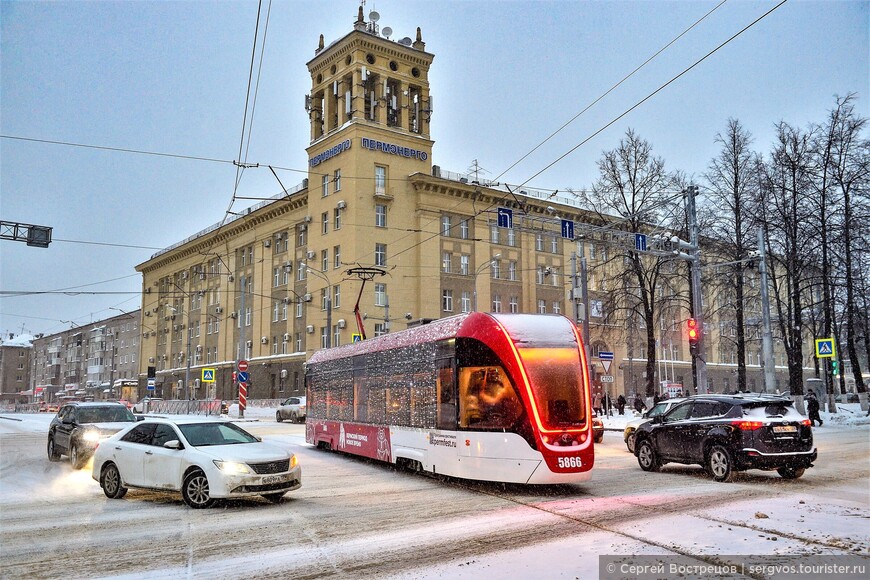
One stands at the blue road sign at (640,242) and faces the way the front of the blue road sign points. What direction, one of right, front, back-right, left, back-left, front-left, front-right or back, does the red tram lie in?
front

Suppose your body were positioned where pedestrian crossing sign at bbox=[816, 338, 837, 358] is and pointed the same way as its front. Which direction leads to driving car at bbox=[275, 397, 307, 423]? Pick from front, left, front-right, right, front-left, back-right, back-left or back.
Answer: right

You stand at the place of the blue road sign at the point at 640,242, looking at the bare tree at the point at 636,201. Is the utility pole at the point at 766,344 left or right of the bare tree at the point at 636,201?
right

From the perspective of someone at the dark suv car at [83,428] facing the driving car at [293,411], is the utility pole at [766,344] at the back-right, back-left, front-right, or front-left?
front-right

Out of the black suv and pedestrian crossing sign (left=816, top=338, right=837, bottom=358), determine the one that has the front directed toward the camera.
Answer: the pedestrian crossing sign

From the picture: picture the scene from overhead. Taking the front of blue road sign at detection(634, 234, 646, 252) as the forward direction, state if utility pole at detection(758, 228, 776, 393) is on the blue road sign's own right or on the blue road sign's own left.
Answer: on the blue road sign's own left

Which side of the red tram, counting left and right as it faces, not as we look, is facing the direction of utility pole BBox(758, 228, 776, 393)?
left

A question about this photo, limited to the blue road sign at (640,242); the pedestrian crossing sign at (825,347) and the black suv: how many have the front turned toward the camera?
2

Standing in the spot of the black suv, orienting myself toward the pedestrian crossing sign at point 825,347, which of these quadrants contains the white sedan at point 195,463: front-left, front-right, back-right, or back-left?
back-left

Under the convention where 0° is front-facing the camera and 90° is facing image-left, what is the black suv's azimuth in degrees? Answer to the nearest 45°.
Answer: approximately 135°

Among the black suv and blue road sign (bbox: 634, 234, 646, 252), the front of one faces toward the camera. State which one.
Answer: the blue road sign

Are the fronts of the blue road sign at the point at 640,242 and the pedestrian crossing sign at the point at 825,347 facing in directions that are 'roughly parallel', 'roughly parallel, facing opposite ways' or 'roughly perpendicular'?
roughly parallel

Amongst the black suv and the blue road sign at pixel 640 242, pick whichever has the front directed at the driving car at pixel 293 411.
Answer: the black suv

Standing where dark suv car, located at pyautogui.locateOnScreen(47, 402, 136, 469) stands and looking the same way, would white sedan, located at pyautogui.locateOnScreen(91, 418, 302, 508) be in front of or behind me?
in front

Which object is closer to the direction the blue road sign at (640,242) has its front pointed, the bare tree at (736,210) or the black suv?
the black suv

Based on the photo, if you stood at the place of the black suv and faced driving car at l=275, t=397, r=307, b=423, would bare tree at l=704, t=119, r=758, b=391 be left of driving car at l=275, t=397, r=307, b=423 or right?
right

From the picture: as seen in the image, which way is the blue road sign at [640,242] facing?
toward the camera

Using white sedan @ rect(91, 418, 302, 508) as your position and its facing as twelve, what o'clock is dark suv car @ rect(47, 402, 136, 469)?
The dark suv car is roughly at 7 o'clock from the white sedan.

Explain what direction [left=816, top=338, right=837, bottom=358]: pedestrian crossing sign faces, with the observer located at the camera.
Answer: facing the viewer
